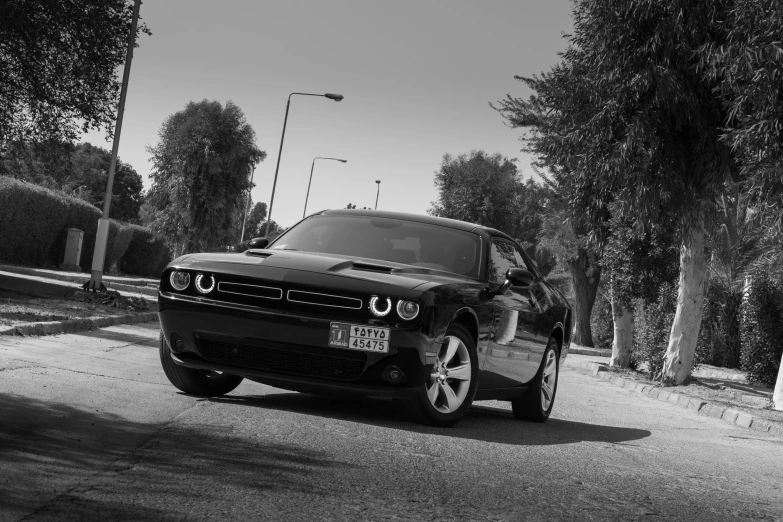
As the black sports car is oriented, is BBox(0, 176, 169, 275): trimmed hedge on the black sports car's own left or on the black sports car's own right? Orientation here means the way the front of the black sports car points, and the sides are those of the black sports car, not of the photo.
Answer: on the black sports car's own right

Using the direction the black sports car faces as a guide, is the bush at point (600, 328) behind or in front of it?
behind

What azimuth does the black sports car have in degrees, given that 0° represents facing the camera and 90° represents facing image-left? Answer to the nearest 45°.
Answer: approximately 45°

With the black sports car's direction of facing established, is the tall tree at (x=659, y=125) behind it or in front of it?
behind

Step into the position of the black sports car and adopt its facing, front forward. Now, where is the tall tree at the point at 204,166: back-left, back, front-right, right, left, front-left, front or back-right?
back-right

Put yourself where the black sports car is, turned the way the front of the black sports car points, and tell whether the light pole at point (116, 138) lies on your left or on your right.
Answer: on your right
